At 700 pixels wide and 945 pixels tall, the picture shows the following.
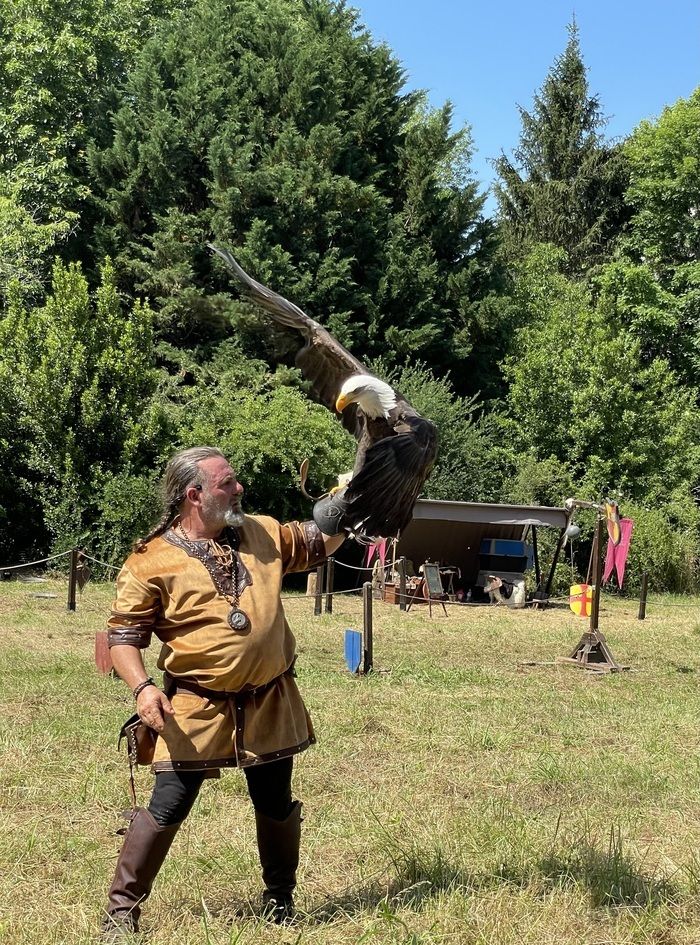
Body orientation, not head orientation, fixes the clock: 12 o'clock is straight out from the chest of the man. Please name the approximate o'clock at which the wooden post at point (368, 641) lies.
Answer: The wooden post is roughly at 8 o'clock from the man.

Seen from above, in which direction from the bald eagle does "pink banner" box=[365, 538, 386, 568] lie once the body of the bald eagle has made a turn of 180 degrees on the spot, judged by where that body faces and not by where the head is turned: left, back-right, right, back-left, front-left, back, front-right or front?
front-left

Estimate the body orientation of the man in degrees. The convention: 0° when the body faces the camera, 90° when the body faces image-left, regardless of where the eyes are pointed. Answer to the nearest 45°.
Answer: approximately 315°

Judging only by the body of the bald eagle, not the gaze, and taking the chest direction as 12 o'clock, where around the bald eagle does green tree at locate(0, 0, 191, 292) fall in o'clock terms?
The green tree is roughly at 4 o'clock from the bald eagle.

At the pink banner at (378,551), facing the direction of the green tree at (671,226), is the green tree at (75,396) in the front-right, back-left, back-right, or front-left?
back-left

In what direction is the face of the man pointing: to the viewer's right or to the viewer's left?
to the viewer's right

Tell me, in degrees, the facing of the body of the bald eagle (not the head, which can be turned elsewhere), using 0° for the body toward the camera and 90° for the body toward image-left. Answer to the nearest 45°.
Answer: approximately 45°

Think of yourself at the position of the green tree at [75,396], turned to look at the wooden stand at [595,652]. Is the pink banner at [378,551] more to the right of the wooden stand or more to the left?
left

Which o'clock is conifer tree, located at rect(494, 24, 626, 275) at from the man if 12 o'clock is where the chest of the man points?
The conifer tree is roughly at 8 o'clock from the man.

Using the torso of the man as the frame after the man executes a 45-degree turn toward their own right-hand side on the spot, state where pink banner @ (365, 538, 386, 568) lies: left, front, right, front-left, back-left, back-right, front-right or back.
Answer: back

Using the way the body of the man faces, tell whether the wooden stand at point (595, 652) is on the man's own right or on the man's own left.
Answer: on the man's own left
